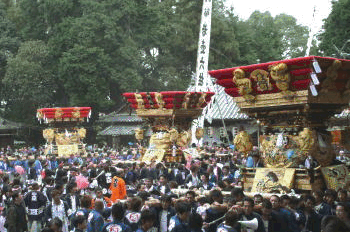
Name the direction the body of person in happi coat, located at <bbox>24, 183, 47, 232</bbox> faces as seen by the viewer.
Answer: away from the camera

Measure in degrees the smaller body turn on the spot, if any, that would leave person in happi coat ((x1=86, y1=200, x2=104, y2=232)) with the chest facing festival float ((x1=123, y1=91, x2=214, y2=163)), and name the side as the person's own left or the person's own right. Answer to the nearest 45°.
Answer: approximately 45° to the person's own left

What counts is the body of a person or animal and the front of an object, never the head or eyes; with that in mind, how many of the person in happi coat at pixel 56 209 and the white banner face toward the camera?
2

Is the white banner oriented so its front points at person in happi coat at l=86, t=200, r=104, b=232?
yes

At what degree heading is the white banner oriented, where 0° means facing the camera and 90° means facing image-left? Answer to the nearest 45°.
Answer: approximately 0°

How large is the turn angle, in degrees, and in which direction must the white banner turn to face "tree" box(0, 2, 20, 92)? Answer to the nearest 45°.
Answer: approximately 135° to its right

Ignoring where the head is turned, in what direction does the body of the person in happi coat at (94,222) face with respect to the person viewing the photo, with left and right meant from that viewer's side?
facing away from the viewer and to the right of the viewer
